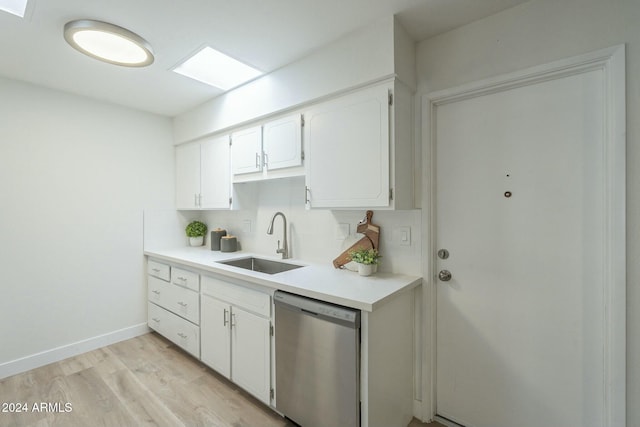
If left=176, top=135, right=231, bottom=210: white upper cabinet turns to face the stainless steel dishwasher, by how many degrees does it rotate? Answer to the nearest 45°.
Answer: approximately 45° to its left

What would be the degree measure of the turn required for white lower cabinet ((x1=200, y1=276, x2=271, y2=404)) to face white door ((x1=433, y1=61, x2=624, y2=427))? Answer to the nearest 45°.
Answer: approximately 90° to its left

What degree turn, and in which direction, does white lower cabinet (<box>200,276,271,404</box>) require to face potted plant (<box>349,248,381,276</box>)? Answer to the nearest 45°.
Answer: approximately 90° to its left

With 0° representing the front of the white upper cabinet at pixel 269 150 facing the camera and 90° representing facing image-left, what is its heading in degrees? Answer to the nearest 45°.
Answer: approximately 45°

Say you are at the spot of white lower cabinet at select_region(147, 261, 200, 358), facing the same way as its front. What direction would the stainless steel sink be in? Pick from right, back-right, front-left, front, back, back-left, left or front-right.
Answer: left

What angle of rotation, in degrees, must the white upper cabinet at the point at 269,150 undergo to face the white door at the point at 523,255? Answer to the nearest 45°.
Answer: approximately 90° to its left

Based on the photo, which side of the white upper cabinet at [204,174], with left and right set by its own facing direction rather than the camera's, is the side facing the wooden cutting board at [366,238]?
left

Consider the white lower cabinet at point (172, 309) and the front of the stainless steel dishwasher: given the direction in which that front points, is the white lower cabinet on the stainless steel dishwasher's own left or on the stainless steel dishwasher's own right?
on the stainless steel dishwasher's own right

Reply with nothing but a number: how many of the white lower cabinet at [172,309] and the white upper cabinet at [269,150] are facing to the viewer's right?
0

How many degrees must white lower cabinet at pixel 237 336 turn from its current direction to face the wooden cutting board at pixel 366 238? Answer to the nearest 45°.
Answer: approximately 135° to its left

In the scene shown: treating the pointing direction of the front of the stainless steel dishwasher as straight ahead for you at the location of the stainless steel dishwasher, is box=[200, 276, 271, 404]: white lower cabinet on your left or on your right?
on your right

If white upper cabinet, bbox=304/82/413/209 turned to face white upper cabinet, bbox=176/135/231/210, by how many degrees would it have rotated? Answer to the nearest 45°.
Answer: approximately 90° to its right

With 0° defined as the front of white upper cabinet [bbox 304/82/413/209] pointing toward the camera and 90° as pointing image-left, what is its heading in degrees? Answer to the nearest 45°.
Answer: approximately 45°

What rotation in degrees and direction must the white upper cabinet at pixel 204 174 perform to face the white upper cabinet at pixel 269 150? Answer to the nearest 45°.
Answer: approximately 90° to its left
